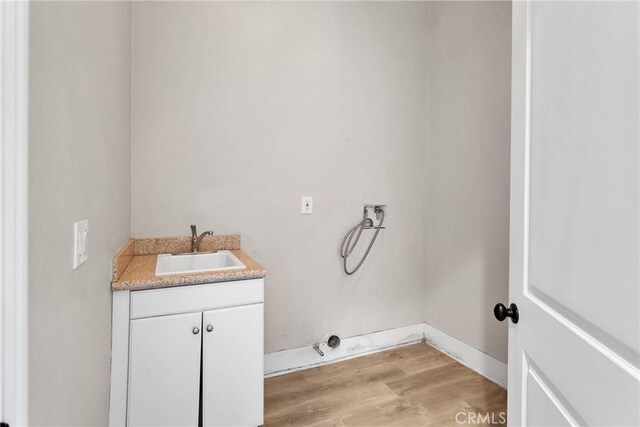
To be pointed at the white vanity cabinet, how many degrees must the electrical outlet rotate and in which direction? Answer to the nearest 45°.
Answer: approximately 45° to its right

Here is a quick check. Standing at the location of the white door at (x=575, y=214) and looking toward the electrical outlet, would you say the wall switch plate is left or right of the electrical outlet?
left

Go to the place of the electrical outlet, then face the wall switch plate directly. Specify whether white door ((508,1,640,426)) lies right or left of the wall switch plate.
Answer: left

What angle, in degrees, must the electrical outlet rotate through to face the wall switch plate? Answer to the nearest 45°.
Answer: approximately 45° to its right
